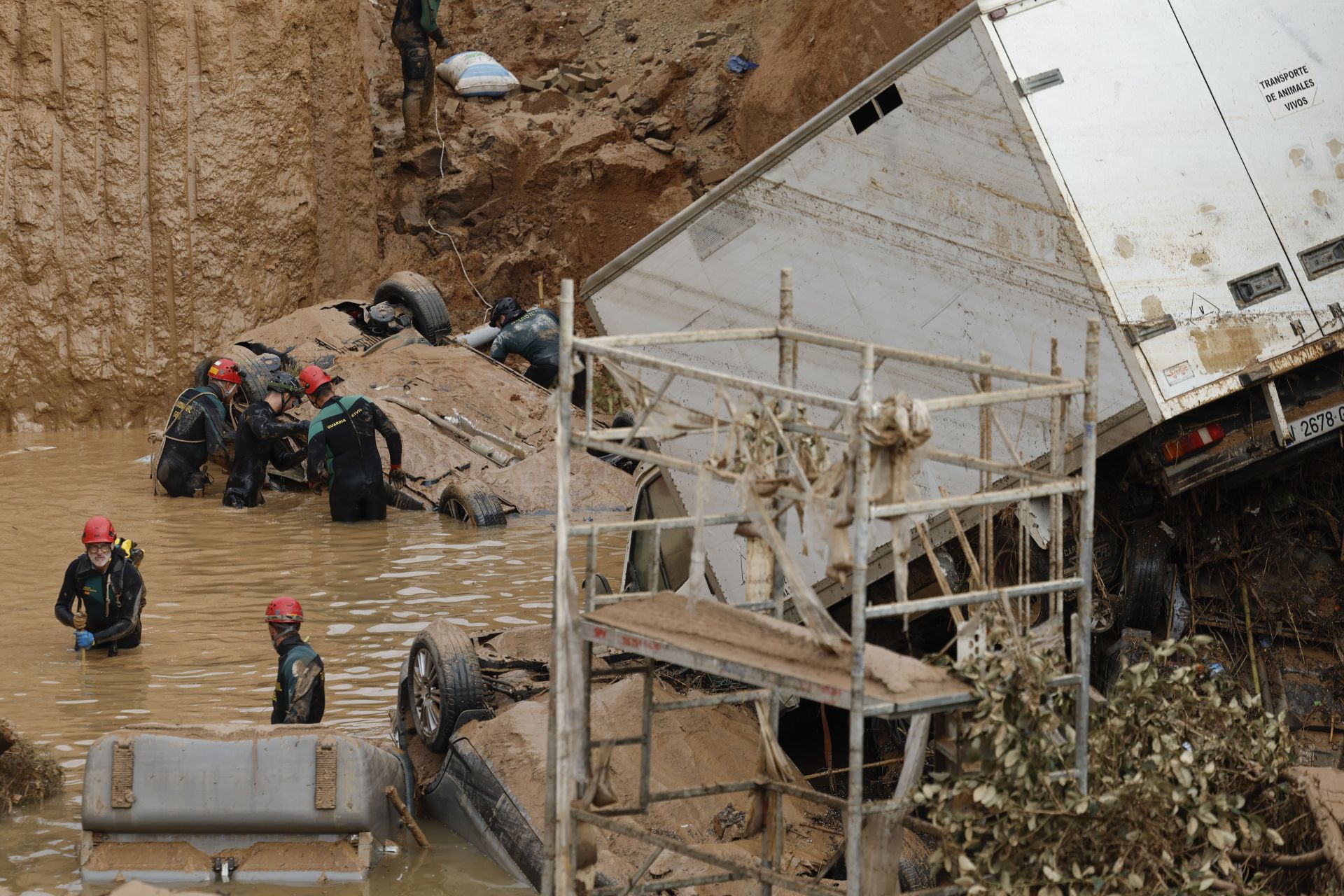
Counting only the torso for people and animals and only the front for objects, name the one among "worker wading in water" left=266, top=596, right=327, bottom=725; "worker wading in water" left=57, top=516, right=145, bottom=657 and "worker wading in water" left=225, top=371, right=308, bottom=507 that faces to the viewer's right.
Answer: "worker wading in water" left=225, top=371, right=308, bottom=507

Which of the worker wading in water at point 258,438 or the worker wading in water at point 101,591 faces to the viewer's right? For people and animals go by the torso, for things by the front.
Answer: the worker wading in water at point 258,438

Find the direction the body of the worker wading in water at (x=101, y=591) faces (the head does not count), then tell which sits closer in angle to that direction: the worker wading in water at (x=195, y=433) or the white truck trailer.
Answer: the white truck trailer

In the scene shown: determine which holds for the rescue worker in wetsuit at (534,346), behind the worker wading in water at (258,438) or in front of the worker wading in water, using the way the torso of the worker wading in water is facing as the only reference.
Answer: in front

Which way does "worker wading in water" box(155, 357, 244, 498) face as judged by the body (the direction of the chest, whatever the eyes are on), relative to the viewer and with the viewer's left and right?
facing away from the viewer and to the right of the viewer

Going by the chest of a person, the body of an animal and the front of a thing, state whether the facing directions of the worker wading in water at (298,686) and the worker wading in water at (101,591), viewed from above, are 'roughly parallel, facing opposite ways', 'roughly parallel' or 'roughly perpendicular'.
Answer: roughly perpendicular

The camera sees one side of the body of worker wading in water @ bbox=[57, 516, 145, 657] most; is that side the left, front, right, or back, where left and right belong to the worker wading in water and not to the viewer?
front

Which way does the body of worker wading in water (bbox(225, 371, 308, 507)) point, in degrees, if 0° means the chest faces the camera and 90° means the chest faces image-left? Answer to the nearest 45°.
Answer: approximately 270°

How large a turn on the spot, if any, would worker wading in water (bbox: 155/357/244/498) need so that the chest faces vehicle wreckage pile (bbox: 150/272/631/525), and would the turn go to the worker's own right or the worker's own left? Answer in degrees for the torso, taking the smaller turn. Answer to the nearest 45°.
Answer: approximately 45° to the worker's own right

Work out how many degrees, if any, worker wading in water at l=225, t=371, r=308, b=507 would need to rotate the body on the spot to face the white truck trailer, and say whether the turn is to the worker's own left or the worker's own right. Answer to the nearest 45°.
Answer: approximately 45° to the worker's own right

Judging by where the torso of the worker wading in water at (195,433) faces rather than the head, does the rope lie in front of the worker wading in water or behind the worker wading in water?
in front

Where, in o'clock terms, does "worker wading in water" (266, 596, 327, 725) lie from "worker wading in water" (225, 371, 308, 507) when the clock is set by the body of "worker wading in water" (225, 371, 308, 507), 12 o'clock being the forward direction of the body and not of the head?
"worker wading in water" (266, 596, 327, 725) is roughly at 3 o'clock from "worker wading in water" (225, 371, 308, 507).
